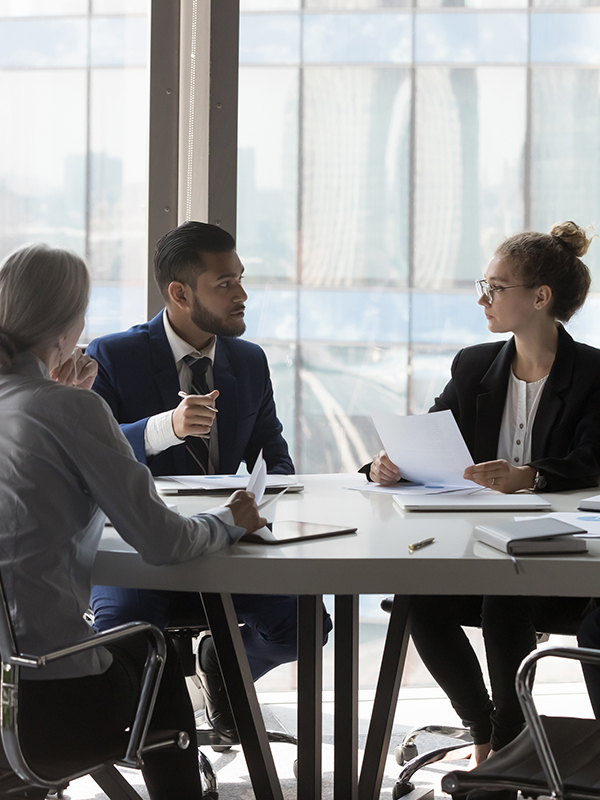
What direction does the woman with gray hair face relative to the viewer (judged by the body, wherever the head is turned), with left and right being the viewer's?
facing away from the viewer and to the right of the viewer

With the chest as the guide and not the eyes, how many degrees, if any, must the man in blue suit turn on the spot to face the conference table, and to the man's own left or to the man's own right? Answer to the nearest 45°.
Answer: approximately 45° to the man's own right

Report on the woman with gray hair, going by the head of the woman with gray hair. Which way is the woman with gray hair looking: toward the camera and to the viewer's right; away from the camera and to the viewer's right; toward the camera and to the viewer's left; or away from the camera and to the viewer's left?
away from the camera and to the viewer's right

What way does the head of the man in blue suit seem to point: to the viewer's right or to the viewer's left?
to the viewer's right

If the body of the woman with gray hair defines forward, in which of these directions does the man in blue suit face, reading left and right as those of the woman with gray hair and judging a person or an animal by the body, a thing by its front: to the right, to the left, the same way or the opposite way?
to the right
